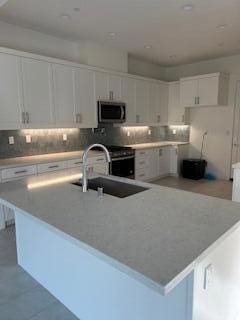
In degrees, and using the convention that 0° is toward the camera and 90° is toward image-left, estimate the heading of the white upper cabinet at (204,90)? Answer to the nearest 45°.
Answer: approximately 45°

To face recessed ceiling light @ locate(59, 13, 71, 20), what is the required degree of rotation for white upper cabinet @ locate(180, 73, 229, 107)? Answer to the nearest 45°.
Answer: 0° — it already faces it

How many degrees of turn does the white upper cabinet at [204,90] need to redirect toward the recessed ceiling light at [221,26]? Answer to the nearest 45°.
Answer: approximately 45° to its left
